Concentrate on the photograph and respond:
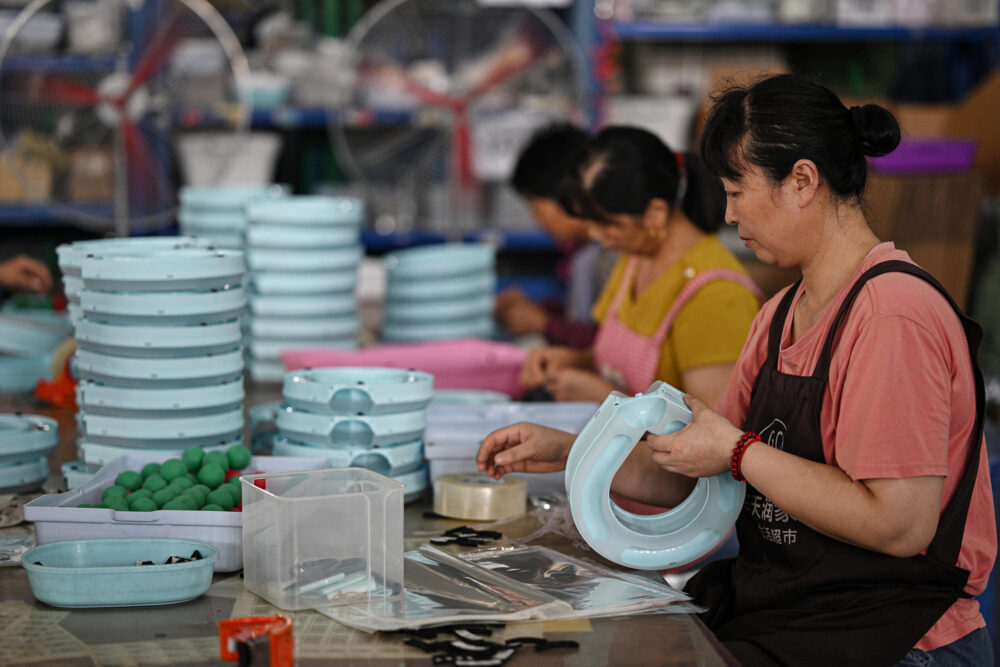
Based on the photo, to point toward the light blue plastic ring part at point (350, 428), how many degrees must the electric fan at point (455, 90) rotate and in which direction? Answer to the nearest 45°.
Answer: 0° — it already faces it

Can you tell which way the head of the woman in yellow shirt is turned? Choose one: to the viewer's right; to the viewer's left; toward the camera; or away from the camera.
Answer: to the viewer's left

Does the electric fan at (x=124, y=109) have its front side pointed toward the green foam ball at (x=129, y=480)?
yes

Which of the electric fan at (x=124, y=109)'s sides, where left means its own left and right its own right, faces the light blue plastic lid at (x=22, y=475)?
front

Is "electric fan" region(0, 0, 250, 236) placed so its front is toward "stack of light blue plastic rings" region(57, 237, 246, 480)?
yes

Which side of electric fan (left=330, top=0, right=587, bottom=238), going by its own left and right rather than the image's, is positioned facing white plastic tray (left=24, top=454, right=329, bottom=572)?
front

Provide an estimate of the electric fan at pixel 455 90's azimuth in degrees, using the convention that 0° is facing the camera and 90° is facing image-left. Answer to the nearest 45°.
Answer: approximately 0°

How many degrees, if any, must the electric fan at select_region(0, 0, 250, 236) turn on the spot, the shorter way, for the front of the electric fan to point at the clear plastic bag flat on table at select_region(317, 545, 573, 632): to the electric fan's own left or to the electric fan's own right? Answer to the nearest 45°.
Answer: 0° — it already faces it

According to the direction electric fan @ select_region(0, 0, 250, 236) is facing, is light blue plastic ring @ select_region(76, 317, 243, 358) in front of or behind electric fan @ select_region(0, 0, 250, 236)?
in front

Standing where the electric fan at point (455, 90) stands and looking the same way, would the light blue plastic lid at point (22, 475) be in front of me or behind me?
in front

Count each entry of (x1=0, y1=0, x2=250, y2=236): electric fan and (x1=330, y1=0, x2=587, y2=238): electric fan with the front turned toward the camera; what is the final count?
2

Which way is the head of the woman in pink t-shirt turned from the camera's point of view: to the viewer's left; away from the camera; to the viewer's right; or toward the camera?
to the viewer's left

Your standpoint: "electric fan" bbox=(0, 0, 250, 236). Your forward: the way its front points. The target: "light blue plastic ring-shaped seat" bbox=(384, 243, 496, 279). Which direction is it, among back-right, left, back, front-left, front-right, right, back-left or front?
front-left
